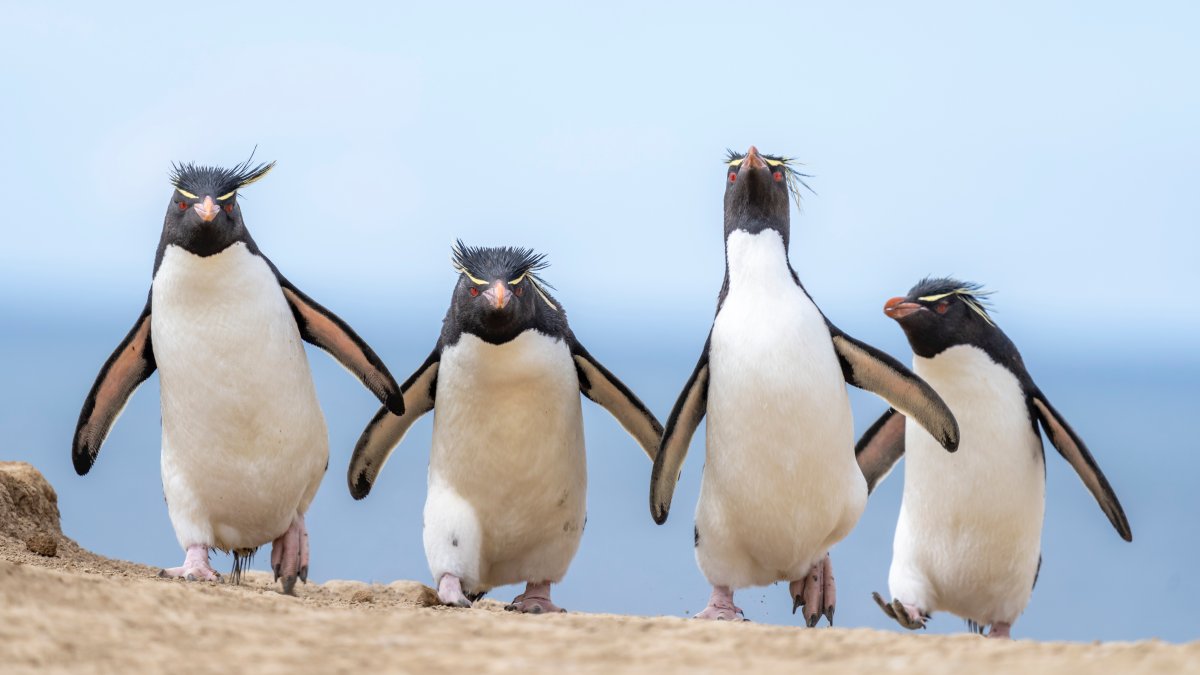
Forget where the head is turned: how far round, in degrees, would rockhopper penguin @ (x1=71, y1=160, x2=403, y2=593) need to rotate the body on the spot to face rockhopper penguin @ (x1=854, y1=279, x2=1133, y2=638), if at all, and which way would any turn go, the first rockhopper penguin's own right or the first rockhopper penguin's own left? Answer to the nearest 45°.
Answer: approximately 90° to the first rockhopper penguin's own left

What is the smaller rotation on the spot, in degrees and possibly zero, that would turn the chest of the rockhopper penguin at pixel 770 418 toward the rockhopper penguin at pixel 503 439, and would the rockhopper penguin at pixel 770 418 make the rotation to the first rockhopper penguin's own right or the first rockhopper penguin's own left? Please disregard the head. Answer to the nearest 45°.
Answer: approximately 90° to the first rockhopper penguin's own right

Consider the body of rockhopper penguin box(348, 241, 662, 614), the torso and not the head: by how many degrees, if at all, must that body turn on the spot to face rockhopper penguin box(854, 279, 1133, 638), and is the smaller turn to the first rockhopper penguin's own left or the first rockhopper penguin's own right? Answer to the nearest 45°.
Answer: approximately 90° to the first rockhopper penguin's own left

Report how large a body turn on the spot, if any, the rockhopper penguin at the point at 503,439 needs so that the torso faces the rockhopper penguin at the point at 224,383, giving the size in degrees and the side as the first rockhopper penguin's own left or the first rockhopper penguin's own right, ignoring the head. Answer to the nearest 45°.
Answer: approximately 90° to the first rockhopper penguin's own right

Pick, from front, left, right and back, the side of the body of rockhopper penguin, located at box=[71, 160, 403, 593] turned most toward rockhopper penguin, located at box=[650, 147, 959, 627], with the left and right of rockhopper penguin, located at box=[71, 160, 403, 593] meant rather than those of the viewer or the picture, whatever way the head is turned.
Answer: left

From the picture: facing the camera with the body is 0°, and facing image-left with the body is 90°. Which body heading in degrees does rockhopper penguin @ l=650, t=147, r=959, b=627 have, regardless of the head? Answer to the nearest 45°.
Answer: approximately 0°

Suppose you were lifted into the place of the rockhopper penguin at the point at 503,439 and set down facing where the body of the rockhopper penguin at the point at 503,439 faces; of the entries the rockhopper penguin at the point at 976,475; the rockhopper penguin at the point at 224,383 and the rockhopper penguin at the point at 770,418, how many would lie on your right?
1

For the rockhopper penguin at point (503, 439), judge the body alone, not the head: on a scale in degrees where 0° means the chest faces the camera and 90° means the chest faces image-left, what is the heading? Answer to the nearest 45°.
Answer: approximately 0°
